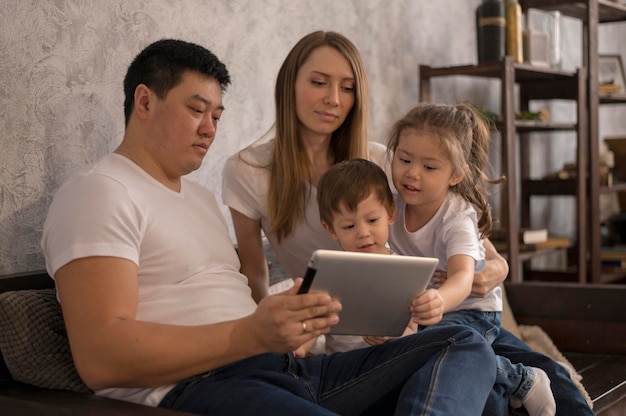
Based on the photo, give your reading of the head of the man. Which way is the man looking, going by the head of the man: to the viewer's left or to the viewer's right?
to the viewer's right

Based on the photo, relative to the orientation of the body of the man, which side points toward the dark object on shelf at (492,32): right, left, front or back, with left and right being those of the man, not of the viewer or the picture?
left

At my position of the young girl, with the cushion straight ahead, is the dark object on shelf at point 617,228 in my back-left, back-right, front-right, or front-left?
back-right

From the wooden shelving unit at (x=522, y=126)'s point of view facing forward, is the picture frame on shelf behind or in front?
behind

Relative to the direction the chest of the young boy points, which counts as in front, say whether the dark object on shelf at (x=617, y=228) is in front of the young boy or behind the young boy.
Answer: behind

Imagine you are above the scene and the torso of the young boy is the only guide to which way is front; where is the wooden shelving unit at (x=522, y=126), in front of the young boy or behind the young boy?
behind

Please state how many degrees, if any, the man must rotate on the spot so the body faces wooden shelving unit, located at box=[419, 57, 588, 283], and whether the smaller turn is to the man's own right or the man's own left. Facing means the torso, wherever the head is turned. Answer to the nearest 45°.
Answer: approximately 90° to the man's own left

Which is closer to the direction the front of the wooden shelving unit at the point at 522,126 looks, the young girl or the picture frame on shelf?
the young girl
